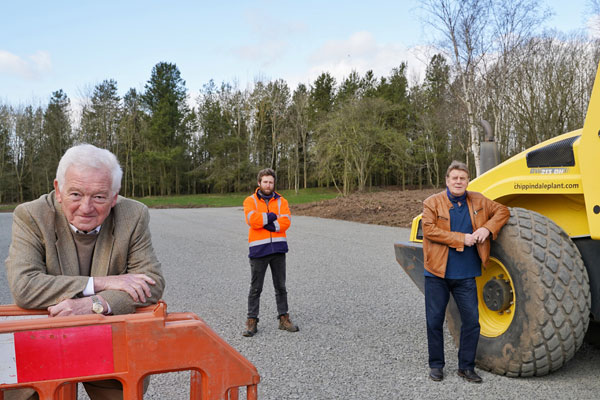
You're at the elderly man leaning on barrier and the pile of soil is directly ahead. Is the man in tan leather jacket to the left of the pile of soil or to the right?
right

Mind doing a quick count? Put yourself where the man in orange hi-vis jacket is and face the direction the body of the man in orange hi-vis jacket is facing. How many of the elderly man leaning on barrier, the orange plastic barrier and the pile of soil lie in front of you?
2

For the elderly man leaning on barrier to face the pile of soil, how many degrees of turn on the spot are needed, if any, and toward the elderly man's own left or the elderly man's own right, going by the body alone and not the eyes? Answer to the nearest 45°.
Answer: approximately 135° to the elderly man's own left

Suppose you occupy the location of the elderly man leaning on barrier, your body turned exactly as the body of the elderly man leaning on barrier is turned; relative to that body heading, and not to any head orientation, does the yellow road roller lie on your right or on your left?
on your left

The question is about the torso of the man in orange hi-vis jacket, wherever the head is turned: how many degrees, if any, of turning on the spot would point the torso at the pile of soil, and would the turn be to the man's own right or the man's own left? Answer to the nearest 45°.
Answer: approximately 180°

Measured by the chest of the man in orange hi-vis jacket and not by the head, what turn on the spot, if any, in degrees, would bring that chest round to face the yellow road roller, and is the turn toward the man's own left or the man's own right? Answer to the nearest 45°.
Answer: approximately 45° to the man's own left

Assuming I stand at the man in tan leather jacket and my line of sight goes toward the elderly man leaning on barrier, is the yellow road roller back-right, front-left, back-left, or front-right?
back-left

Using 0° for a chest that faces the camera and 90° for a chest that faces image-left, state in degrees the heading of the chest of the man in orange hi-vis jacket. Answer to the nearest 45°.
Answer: approximately 0°
